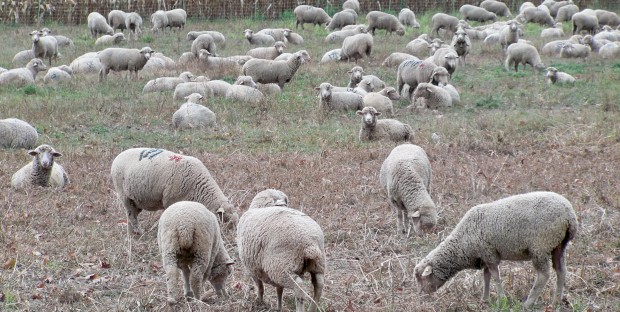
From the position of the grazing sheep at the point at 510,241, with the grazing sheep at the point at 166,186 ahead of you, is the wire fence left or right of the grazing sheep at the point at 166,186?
right

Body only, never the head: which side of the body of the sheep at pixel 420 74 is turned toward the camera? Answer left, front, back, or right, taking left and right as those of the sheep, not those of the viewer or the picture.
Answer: right

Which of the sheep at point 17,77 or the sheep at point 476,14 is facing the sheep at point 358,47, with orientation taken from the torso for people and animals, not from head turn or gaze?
the sheep at point 17,77

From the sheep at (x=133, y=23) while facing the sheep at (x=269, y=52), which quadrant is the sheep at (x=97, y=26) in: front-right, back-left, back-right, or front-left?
back-right

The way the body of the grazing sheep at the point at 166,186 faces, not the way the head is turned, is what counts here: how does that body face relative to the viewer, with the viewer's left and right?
facing to the right of the viewer

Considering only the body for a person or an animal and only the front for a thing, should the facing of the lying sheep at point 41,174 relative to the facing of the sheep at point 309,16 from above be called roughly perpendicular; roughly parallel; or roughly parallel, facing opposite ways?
roughly perpendicular

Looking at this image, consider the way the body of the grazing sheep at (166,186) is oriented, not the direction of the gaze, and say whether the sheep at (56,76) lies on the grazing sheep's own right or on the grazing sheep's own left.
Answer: on the grazing sheep's own left

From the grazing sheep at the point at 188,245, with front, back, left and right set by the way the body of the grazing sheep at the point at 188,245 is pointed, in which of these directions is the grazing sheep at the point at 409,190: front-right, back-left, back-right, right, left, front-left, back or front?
front

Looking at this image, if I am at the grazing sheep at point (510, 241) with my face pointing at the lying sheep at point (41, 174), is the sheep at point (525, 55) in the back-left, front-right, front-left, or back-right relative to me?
front-right

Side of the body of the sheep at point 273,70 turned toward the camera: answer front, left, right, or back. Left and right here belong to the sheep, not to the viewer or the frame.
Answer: right

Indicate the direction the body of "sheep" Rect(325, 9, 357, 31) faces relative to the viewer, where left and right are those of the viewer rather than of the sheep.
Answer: facing to the left of the viewer

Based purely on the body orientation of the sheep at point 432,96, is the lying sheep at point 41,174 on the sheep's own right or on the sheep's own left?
on the sheep's own left

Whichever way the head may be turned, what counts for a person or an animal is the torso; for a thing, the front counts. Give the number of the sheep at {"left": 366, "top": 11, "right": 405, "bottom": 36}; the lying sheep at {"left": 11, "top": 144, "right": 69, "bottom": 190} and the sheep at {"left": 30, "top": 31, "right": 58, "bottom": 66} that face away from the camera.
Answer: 0
